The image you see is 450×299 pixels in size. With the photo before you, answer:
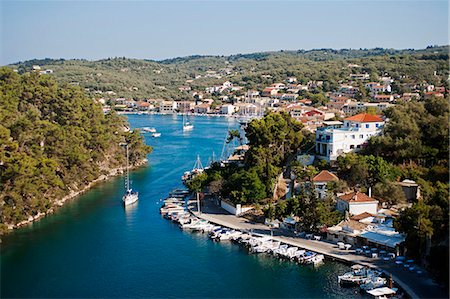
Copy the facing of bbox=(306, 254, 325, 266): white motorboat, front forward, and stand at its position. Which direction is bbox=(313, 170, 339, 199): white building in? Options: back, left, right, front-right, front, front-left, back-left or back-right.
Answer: back-right

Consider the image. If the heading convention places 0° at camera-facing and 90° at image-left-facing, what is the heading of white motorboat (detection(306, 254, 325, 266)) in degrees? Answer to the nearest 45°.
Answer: approximately 45°

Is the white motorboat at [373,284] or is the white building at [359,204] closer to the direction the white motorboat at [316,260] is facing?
the white motorboat

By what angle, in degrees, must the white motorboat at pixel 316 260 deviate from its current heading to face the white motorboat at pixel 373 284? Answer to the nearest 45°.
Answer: approximately 90° to its left

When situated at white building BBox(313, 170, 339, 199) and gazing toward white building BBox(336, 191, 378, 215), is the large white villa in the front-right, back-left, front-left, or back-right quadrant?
back-left

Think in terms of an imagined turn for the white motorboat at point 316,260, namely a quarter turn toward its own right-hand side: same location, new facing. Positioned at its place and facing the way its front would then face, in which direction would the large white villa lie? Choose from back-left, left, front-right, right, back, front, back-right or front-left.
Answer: front-right

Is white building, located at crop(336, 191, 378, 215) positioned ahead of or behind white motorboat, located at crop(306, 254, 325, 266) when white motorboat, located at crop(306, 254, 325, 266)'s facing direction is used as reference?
behind
